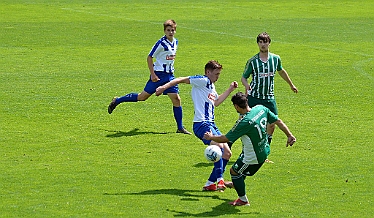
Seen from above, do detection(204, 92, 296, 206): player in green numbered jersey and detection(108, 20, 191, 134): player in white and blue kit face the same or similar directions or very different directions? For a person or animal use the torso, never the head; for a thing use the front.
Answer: very different directions

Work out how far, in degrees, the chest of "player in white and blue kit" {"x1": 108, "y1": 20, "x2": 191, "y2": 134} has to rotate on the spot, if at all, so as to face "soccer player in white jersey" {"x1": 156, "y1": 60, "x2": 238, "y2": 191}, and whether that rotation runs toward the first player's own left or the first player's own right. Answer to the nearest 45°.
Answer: approximately 45° to the first player's own right

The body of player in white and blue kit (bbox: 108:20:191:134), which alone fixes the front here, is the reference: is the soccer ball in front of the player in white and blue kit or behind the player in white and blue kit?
in front

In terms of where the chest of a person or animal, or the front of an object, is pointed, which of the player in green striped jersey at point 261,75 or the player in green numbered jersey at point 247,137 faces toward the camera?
the player in green striped jersey at point 261,75

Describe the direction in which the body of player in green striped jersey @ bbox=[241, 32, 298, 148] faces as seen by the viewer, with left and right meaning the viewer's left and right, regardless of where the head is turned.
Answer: facing the viewer

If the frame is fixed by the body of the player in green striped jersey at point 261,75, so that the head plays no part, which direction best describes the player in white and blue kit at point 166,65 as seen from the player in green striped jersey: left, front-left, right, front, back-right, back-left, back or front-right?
back-right

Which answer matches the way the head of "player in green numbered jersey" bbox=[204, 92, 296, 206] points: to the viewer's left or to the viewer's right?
to the viewer's left

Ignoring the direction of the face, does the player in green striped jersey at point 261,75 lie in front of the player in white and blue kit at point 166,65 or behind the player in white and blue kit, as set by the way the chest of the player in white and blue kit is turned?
in front

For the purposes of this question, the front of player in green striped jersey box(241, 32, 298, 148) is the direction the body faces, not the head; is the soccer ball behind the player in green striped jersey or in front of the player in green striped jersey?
in front

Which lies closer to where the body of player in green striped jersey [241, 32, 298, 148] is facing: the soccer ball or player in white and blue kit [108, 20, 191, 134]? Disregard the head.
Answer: the soccer ball

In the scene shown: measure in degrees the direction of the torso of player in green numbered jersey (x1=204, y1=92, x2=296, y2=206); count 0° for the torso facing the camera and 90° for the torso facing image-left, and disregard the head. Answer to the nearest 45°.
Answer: approximately 135°

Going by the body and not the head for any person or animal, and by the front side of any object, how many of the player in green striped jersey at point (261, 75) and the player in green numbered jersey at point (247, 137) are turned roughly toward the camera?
1
